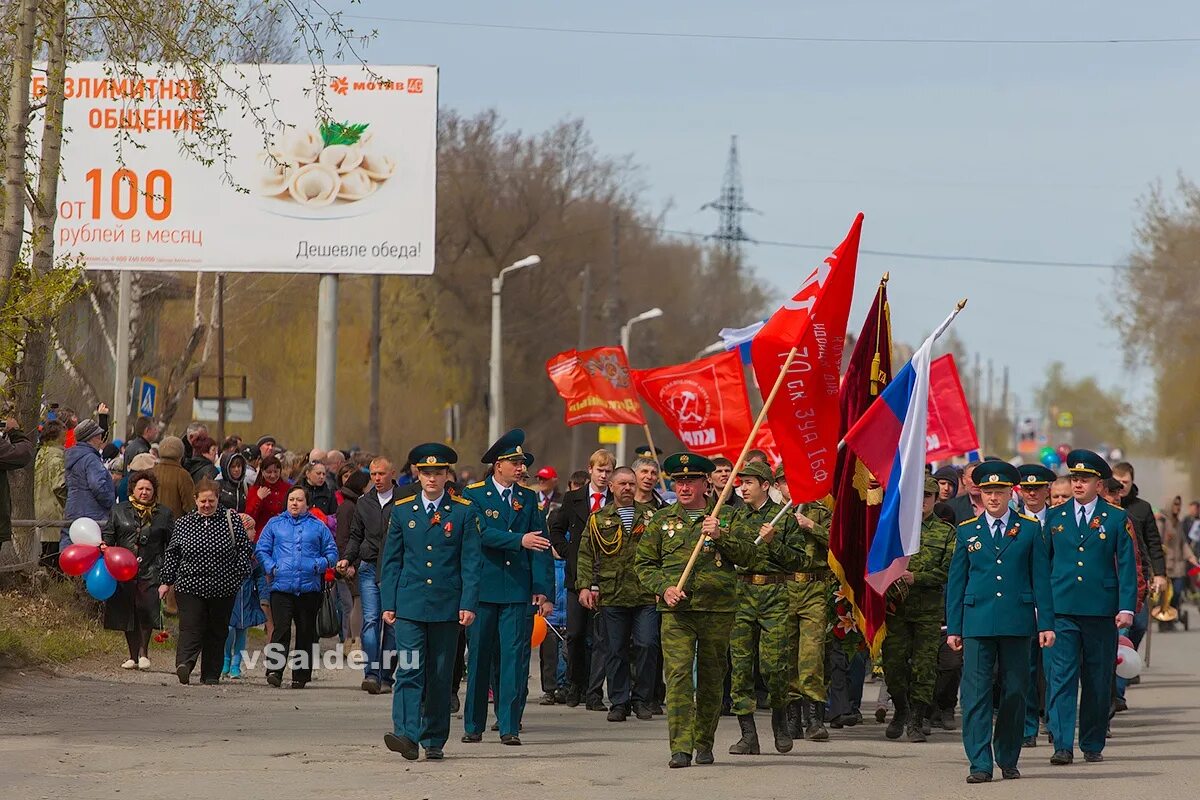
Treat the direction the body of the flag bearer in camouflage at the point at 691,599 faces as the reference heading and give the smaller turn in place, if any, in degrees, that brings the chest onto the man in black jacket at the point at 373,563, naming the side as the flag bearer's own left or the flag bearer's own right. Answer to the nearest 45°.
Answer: approximately 135° to the flag bearer's own right

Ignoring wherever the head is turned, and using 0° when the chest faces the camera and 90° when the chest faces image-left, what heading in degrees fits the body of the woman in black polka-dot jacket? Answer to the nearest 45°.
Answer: approximately 0°

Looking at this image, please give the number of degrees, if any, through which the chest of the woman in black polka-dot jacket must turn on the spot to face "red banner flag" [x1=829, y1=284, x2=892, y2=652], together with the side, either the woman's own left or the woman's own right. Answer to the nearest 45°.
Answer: approximately 45° to the woman's own left

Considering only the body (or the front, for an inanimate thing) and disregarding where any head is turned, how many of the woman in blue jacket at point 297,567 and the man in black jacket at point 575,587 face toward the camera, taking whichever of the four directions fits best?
2
